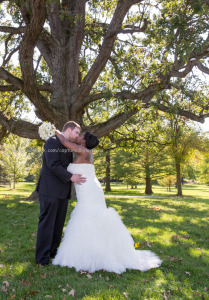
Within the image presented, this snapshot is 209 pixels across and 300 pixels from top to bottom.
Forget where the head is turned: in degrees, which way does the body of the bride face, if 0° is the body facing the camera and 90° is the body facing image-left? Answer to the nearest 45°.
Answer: approximately 90°

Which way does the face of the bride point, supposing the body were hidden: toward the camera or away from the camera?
away from the camera

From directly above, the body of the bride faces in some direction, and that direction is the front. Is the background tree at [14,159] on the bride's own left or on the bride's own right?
on the bride's own right

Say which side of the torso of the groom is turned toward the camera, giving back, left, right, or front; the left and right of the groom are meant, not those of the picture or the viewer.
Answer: right

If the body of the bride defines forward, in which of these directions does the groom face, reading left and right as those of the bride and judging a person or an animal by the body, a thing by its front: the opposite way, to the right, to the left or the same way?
the opposite way

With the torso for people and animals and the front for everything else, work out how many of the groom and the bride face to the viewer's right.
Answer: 1
